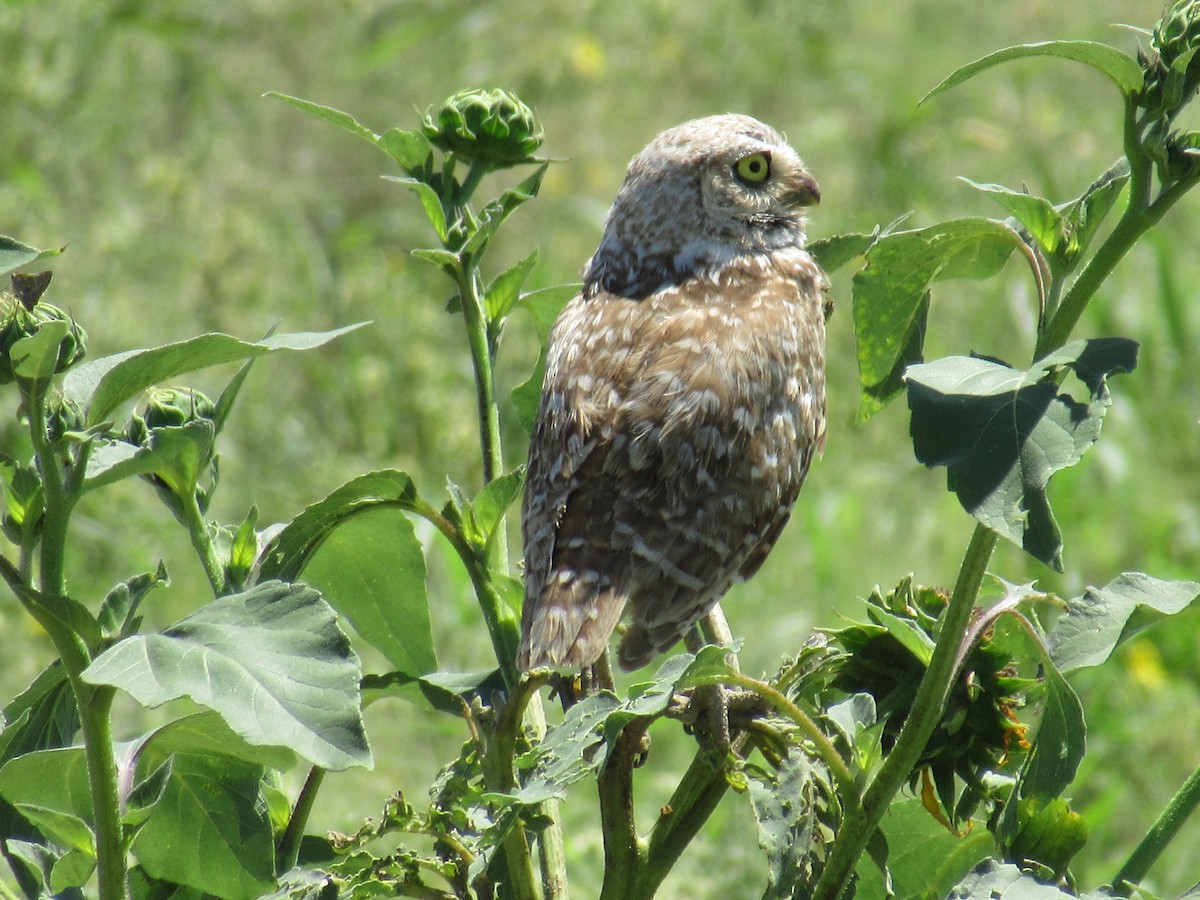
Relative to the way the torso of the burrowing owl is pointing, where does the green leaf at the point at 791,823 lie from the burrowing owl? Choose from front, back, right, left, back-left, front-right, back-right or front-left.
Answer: back-right

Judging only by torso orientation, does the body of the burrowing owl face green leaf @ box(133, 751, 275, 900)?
no

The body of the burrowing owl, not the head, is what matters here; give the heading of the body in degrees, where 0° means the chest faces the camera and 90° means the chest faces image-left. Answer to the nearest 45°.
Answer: approximately 225°

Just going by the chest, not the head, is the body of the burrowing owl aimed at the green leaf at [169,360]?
no

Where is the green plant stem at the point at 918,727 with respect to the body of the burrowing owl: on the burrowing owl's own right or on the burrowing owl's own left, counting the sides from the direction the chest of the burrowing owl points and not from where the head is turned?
on the burrowing owl's own right

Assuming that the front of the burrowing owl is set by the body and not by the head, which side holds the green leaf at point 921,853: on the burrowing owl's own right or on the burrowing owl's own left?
on the burrowing owl's own right

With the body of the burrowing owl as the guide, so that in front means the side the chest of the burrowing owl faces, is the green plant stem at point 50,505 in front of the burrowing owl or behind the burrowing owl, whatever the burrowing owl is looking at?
behind

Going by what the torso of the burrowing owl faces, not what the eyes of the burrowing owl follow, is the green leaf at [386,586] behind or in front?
behind

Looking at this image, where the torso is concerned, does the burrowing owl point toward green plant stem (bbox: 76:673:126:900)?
no
